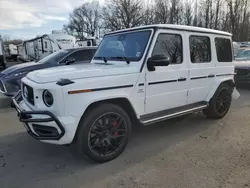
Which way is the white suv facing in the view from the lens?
facing the viewer and to the left of the viewer

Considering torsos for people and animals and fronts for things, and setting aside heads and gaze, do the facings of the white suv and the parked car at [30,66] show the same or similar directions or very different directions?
same or similar directions

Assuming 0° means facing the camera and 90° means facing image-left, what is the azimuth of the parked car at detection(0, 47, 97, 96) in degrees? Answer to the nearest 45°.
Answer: approximately 45°

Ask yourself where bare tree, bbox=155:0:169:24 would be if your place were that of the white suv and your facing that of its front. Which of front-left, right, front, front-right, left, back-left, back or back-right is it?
back-right

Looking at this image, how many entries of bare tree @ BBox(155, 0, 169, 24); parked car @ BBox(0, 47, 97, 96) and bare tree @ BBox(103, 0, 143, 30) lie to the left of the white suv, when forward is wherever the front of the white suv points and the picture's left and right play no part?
0

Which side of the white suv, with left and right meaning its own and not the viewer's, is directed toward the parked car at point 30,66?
right

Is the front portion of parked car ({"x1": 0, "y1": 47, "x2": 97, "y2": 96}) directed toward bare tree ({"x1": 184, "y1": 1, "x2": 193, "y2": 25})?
no

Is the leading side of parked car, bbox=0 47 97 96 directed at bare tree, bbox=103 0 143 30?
no

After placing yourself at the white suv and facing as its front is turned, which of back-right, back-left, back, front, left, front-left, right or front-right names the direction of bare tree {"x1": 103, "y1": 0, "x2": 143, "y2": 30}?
back-right

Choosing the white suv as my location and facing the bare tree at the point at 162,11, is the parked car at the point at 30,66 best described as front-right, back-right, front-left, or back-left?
front-left

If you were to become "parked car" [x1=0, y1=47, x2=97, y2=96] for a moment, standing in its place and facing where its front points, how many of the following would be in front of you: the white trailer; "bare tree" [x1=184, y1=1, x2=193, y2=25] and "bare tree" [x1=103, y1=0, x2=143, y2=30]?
0
